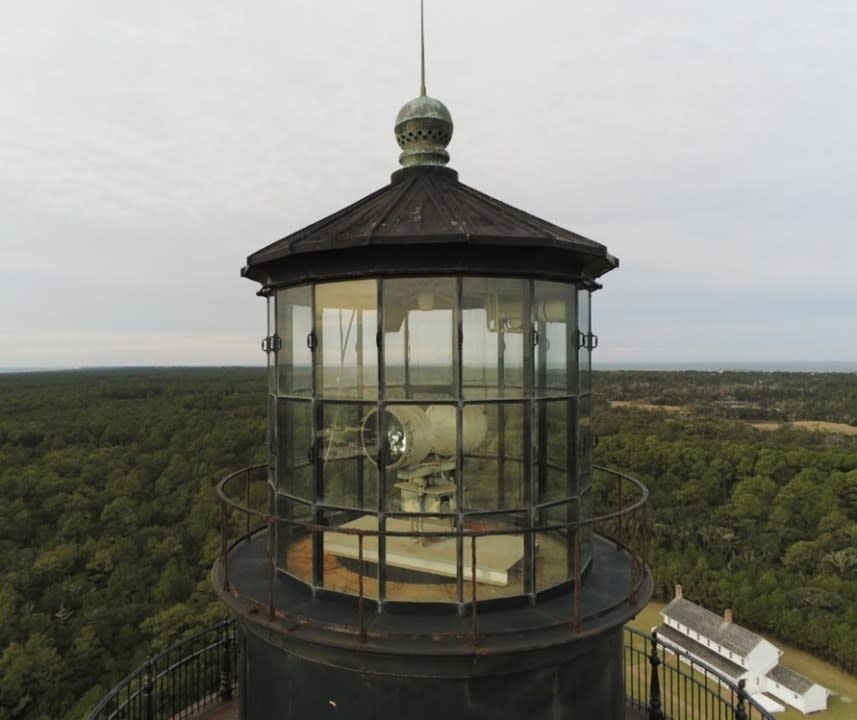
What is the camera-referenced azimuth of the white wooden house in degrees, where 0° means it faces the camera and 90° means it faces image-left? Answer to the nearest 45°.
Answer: approximately 45°

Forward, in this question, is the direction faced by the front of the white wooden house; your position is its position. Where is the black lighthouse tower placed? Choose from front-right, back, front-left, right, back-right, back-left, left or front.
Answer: front-left
